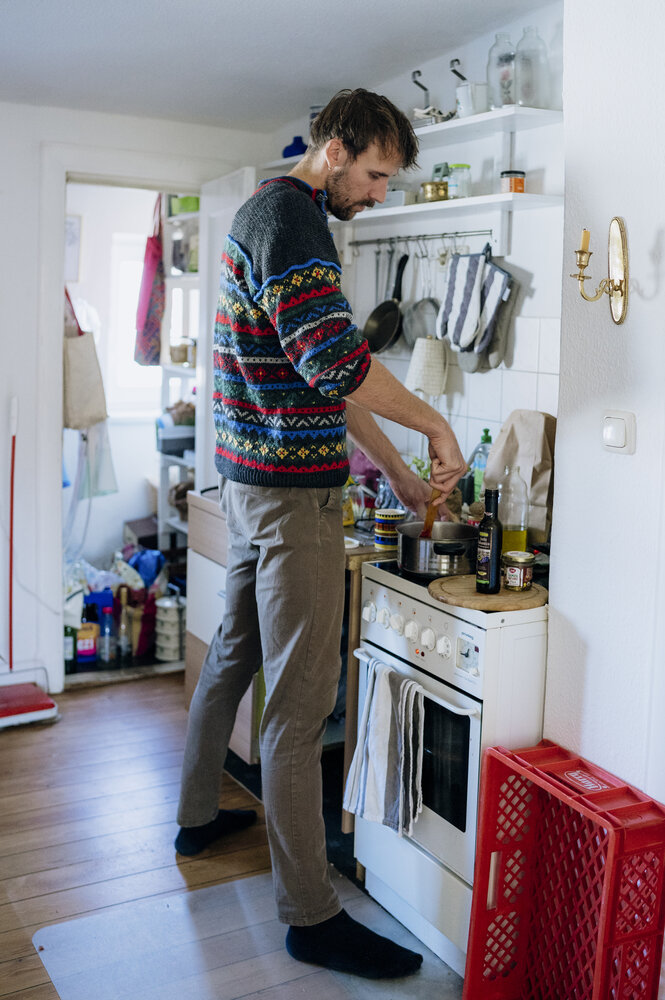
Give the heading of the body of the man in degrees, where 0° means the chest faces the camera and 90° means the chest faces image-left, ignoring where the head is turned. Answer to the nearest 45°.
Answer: approximately 270°

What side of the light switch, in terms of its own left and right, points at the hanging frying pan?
right

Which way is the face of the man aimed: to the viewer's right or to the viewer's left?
to the viewer's right

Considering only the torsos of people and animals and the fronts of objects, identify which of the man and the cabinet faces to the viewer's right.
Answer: the man

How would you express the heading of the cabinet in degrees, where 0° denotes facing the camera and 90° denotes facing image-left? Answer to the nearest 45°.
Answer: approximately 45°
